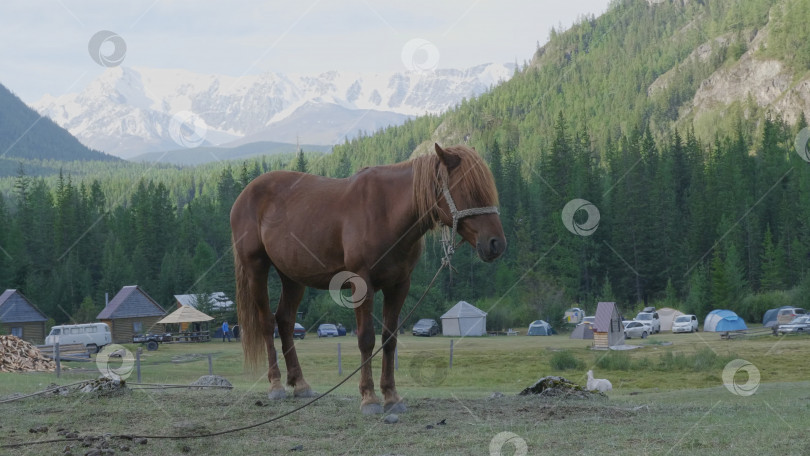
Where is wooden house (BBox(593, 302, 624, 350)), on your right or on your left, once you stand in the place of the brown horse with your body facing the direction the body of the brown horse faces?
on your left

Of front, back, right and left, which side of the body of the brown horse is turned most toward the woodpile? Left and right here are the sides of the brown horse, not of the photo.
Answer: back

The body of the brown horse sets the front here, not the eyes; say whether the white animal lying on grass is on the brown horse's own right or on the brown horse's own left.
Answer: on the brown horse's own left

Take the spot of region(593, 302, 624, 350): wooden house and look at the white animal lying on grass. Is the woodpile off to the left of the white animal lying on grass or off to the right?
right

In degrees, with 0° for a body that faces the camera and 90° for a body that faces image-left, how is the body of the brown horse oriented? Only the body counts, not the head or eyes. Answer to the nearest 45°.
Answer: approximately 315°
